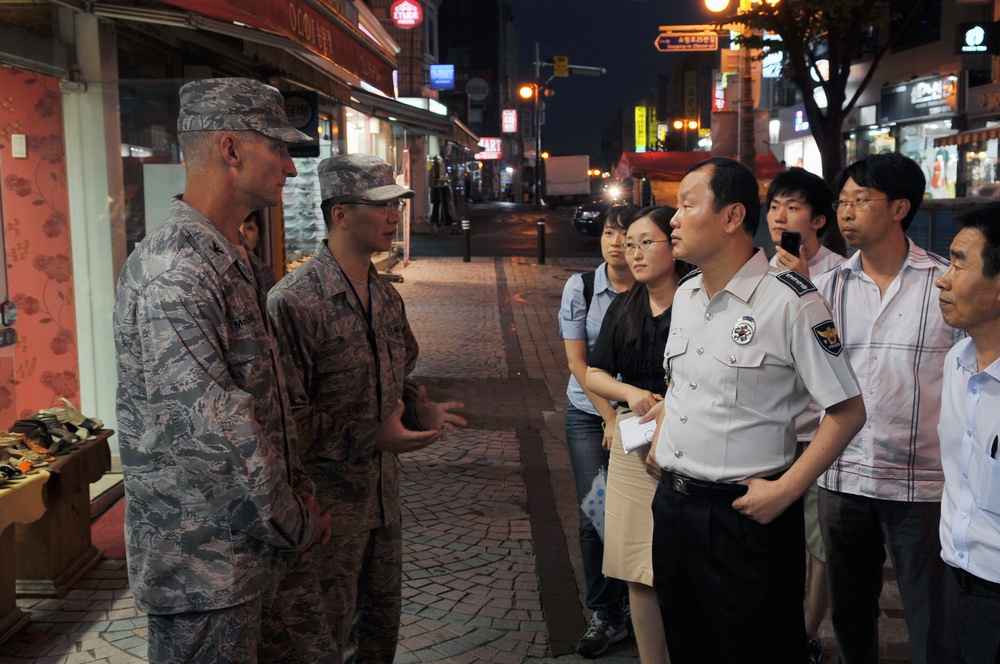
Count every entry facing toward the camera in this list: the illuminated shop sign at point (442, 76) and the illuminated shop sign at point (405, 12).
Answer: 2

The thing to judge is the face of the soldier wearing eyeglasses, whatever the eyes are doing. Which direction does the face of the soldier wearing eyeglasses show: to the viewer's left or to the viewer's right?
to the viewer's right

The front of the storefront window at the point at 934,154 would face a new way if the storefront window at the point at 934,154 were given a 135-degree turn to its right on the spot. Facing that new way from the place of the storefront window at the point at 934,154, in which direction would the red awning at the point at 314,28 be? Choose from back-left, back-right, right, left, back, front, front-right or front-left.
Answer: back

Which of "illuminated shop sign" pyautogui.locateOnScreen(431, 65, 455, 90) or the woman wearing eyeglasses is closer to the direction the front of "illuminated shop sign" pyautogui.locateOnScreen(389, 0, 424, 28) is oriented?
the woman wearing eyeglasses

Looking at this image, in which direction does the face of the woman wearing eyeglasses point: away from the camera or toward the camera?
toward the camera

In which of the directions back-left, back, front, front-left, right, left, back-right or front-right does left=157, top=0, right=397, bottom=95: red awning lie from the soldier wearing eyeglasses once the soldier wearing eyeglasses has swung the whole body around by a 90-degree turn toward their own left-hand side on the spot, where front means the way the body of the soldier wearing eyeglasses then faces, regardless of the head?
front-left

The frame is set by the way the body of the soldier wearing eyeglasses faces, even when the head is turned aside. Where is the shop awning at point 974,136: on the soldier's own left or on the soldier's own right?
on the soldier's own left

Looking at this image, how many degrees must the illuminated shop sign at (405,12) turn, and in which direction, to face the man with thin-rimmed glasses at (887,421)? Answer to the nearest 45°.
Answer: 0° — it already faces them

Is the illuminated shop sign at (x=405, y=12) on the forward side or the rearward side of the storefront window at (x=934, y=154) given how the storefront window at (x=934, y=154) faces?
on the forward side

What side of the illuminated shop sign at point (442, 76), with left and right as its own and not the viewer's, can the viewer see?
front

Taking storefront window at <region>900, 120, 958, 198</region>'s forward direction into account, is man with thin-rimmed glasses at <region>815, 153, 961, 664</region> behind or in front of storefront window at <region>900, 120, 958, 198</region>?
in front

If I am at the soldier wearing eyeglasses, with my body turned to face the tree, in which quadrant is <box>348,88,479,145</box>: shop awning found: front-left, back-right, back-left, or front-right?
front-left

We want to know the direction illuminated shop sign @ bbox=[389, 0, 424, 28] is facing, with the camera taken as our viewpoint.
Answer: facing the viewer

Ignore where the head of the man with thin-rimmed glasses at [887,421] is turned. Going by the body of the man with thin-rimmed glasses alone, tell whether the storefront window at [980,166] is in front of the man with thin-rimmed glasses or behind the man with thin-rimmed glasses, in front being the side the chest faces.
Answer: behind
